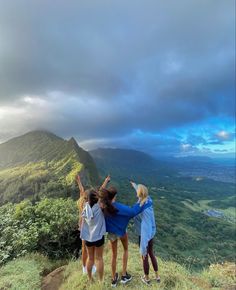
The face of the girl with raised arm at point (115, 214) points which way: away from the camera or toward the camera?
away from the camera

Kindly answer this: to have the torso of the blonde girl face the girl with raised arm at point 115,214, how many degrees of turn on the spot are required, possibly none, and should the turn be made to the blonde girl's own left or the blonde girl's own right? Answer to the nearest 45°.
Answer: approximately 45° to the blonde girl's own left

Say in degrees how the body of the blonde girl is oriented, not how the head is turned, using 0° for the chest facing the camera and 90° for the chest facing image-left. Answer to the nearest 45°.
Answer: approximately 135°
